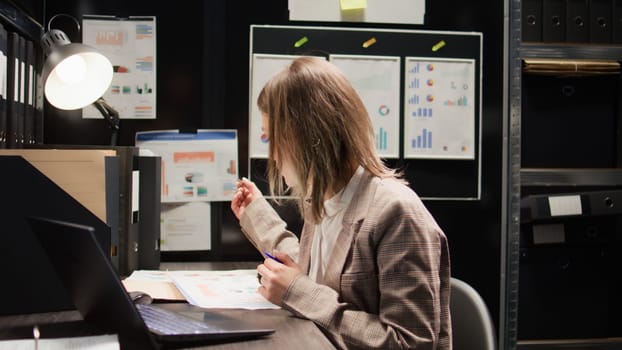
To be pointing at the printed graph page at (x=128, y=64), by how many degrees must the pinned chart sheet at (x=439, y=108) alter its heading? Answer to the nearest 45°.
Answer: approximately 90° to its right

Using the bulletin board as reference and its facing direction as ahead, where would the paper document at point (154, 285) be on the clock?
The paper document is roughly at 1 o'clock from the bulletin board.

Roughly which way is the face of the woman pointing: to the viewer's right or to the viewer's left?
to the viewer's left

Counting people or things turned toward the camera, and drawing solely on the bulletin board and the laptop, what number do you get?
1

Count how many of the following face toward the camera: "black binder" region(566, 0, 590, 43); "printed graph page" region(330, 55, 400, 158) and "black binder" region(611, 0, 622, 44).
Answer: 3

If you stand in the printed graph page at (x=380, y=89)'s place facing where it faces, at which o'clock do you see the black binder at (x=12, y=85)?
The black binder is roughly at 2 o'clock from the printed graph page.

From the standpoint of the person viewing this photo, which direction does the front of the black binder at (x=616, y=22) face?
facing the viewer

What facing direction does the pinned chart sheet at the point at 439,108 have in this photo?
toward the camera

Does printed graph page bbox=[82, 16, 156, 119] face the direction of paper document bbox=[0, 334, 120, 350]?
yes

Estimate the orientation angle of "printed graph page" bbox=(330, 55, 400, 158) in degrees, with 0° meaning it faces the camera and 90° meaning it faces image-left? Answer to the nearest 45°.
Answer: approximately 0°

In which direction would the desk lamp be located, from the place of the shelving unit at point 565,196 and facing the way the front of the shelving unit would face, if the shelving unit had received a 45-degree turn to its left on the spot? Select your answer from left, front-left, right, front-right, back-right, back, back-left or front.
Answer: right

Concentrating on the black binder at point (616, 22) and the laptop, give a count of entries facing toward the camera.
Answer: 1
